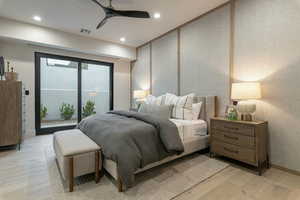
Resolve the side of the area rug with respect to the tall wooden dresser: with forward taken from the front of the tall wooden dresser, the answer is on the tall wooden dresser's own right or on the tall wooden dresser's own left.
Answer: on the tall wooden dresser's own right

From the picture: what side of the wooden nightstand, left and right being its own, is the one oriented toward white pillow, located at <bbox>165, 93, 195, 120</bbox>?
right

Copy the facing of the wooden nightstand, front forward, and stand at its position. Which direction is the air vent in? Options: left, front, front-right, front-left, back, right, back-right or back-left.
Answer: front-right

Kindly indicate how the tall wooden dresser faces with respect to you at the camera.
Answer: facing to the right of the viewer

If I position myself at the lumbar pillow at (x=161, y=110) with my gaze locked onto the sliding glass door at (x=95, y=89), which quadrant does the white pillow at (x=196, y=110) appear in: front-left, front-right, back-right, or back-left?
back-right

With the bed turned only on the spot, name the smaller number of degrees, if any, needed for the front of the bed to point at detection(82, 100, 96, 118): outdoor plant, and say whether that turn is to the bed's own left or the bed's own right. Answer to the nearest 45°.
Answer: approximately 90° to the bed's own right

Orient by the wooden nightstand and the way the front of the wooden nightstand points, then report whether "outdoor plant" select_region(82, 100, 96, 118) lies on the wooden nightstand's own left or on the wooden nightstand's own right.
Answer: on the wooden nightstand's own right

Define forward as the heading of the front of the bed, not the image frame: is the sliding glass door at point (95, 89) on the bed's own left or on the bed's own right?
on the bed's own right

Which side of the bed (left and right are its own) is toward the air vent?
right

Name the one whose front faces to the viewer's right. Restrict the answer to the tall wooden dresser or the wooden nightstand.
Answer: the tall wooden dresser

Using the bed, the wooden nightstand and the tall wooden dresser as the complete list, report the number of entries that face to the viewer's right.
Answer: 1

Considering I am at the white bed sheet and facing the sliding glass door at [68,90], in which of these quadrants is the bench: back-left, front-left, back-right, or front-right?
front-left

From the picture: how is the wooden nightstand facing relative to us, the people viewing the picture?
facing the viewer and to the left of the viewer
